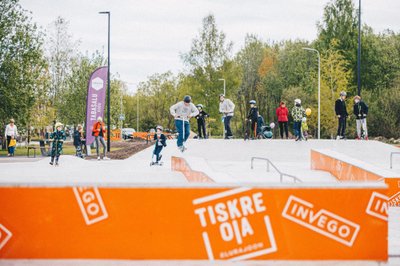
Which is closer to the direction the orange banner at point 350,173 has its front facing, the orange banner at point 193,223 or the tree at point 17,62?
the orange banner

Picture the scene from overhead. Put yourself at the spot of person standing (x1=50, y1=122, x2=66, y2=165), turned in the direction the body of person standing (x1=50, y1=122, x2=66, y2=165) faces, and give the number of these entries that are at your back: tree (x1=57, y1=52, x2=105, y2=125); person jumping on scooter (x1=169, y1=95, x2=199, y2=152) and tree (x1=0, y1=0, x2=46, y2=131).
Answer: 2

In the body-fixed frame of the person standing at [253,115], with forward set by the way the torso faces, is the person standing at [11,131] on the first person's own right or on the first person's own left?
on the first person's own right

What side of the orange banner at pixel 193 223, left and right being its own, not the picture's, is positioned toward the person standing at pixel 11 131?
back

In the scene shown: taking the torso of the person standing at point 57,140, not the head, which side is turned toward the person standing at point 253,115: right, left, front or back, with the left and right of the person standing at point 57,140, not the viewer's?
left

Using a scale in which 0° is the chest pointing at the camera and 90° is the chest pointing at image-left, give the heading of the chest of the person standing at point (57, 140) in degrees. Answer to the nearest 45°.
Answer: approximately 0°
